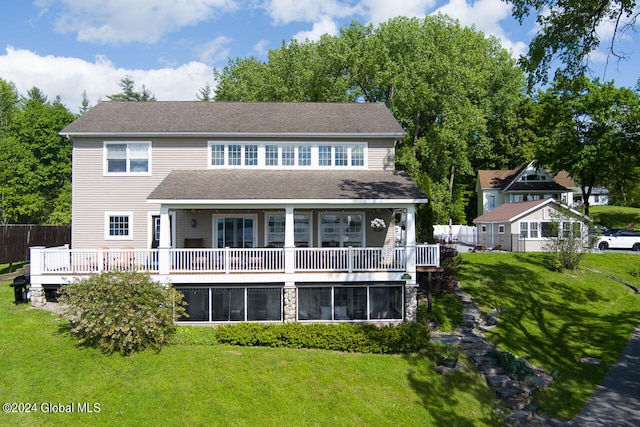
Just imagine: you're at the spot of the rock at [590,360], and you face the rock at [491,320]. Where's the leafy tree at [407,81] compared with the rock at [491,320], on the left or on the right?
right

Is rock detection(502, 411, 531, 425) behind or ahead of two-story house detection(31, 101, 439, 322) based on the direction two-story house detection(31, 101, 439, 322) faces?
ahead

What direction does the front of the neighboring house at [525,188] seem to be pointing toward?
toward the camera

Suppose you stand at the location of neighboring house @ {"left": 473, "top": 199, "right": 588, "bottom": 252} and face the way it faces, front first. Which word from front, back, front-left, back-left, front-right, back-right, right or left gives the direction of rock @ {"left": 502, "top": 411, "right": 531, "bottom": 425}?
front-right

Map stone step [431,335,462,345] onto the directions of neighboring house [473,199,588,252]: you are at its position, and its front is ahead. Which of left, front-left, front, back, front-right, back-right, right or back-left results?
front-right

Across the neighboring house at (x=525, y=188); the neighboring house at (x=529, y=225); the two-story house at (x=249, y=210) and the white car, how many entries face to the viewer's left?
1

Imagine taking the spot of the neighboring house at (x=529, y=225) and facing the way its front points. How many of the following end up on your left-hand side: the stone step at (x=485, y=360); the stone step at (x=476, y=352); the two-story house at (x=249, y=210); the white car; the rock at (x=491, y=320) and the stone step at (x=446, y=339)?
1

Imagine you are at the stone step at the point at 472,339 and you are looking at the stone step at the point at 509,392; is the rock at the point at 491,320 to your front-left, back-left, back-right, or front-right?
back-left

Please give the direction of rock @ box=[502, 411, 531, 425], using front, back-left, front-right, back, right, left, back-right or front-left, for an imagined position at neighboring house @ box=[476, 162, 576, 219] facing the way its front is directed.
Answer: front

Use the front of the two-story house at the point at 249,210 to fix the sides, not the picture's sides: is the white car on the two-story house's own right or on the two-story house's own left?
on the two-story house's own left

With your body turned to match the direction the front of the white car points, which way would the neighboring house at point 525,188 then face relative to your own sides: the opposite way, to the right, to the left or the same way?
to the left

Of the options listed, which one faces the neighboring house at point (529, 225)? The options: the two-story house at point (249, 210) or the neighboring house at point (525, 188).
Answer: the neighboring house at point (525, 188)

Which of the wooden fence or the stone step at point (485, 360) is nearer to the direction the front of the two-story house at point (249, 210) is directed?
the stone step

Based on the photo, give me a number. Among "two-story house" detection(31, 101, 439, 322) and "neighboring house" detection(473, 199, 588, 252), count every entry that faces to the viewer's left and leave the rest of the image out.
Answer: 0

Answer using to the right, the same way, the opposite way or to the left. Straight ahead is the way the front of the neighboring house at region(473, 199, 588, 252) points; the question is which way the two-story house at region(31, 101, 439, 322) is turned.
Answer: the same way

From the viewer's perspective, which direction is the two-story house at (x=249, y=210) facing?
toward the camera

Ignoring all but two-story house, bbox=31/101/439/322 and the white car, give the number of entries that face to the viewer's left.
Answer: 1

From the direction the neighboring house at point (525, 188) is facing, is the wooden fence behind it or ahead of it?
ahead
